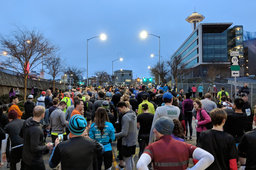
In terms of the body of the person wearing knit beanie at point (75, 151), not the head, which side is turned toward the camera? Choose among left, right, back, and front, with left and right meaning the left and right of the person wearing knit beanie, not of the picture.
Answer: back

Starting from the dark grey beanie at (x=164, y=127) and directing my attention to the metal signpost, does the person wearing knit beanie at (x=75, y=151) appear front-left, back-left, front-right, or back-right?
back-left

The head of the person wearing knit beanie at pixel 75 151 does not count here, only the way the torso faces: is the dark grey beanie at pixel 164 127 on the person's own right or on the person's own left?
on the person's own right

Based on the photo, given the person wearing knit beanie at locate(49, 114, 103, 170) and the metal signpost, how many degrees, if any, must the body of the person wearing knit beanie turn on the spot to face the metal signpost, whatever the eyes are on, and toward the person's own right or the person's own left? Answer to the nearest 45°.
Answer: approximately 45° to the person's own right
